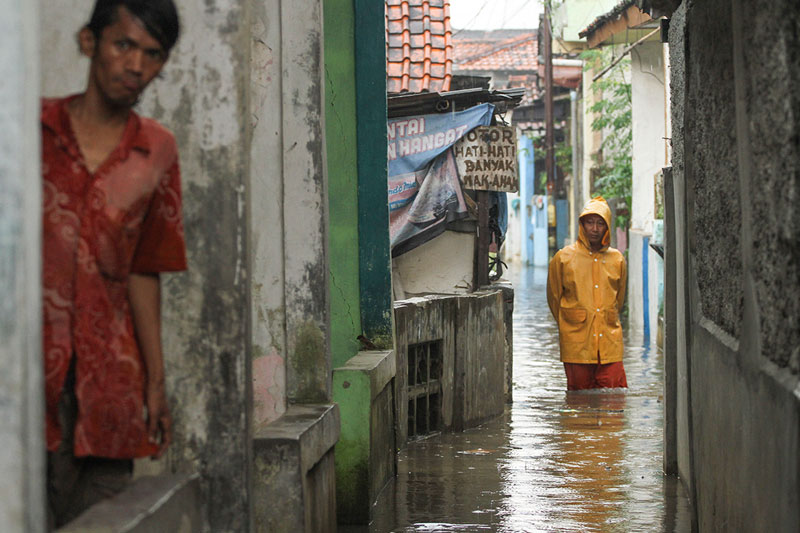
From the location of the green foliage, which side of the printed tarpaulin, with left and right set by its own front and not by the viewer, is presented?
back

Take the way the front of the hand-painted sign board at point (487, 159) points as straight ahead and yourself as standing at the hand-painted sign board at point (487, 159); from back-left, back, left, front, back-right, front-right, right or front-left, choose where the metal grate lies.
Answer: front

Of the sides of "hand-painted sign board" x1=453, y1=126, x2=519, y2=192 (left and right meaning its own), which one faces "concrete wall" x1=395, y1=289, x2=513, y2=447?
front

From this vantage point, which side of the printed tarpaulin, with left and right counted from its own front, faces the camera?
front

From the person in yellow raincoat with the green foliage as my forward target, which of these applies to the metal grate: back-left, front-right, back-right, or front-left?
back-left

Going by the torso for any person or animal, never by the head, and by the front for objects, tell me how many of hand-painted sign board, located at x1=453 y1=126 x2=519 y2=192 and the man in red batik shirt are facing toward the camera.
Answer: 2

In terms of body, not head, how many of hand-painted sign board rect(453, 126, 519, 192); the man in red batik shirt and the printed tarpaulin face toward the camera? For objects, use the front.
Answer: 3

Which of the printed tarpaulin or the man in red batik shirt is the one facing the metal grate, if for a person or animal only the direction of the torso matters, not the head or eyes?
the printed tarpaulin

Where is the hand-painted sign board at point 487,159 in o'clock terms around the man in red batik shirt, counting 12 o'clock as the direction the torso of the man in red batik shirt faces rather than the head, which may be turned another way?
The hand-painted sign board is roughly at 7 o'clock from the man in red batik shirt.

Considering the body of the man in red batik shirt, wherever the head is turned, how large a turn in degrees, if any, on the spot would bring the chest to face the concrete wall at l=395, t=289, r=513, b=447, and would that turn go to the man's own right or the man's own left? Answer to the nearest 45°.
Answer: approximately 135° to the man's own left

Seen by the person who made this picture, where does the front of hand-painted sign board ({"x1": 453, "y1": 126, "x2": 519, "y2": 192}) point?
facing the viewer

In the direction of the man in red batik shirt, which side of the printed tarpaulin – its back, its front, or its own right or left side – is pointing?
front

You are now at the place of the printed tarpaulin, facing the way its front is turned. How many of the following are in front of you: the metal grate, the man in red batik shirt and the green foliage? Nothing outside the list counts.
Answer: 2

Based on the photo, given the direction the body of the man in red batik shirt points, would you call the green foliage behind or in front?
behind
